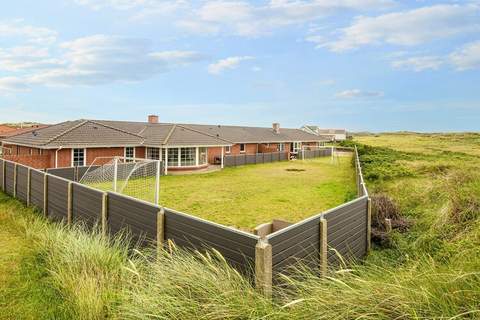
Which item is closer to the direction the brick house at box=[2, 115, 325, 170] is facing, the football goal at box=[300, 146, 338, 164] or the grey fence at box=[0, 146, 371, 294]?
the grey fence

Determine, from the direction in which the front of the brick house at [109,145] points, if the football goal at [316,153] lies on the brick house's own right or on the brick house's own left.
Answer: on the brick house's own left

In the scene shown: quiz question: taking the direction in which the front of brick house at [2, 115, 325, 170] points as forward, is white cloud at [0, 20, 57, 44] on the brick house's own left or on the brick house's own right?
on the brick house's own right

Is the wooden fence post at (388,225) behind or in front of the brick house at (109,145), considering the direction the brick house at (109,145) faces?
in front

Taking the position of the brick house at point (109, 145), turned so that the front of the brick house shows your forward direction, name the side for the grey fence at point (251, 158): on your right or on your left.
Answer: on your left

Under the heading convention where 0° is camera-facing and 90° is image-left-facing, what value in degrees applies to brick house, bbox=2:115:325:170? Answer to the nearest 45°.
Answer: approximately 315°
